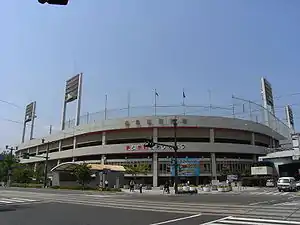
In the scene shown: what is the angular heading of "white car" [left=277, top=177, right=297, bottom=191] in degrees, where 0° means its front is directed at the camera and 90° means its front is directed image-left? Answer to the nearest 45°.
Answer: approximately 45°

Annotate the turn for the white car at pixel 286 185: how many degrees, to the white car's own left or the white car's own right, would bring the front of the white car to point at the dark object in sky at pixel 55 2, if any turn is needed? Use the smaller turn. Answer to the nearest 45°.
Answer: approximately 45° to the white car's own left
